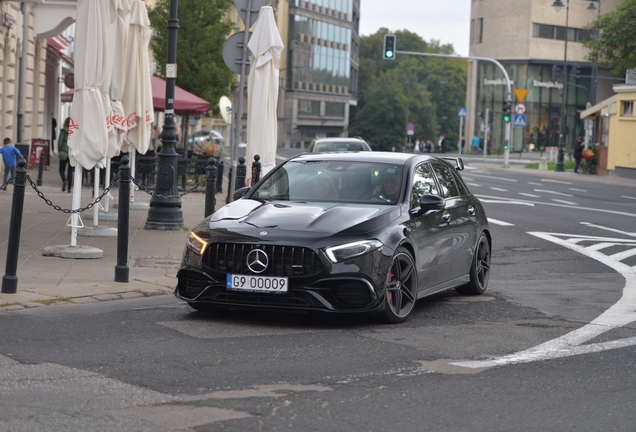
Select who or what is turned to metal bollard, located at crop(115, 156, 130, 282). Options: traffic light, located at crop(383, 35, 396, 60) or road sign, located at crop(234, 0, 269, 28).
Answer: the traffic light

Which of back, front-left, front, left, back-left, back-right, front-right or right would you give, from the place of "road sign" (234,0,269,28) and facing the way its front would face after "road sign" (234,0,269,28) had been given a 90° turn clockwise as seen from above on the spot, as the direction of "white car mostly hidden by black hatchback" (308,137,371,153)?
left

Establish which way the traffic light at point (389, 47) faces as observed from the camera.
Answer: facing the viewer

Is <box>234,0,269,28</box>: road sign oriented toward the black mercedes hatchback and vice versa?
no

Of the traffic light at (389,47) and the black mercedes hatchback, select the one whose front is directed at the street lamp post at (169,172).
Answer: the traffic light

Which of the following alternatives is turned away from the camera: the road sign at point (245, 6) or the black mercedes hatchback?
the road sign

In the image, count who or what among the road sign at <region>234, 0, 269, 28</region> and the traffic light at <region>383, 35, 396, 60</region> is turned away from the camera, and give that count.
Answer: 1

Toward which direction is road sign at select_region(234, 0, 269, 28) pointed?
away from the camera

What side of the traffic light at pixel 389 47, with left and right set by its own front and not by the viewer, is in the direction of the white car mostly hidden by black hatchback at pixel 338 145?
front

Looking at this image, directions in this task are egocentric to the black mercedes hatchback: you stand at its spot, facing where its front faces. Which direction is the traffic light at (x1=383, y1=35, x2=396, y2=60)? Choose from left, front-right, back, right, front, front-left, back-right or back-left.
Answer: back-right

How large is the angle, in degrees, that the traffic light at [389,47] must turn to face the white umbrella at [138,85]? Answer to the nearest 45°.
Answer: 0° — it already faces it

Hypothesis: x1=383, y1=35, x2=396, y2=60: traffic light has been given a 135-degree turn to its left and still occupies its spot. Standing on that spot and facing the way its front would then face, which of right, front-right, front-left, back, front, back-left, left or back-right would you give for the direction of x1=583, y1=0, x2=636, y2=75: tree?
front-right

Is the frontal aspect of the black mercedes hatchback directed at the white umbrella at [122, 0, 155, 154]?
no

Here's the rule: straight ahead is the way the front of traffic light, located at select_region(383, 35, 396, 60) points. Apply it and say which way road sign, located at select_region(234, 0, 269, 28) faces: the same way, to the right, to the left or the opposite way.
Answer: the opposite way

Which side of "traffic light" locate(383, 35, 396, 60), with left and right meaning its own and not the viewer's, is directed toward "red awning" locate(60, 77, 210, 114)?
front

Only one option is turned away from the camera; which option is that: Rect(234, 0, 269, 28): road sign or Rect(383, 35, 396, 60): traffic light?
the road sign

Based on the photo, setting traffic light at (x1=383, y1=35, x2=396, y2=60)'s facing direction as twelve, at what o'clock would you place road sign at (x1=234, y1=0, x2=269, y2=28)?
The road sign is roughly at 12 o'clock from the traffic light.

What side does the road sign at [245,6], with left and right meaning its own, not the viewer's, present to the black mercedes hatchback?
back

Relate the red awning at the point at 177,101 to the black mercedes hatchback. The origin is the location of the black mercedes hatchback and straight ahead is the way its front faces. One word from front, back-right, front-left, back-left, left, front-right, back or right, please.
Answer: back-right
